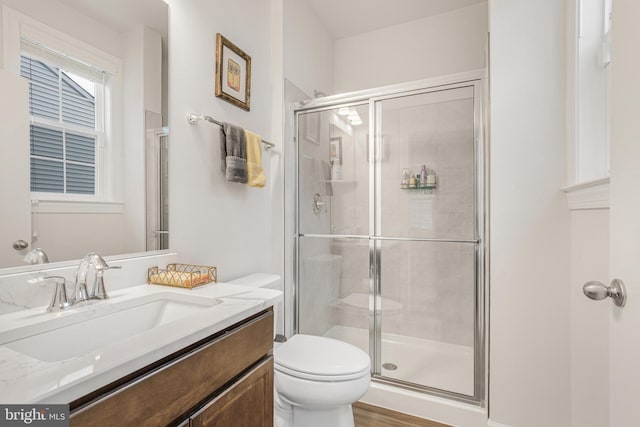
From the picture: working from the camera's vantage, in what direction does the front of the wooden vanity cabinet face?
facing the viewer and to the right of the viewer

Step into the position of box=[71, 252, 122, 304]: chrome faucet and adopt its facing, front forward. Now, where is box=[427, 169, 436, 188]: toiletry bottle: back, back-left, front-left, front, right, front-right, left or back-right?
front-left

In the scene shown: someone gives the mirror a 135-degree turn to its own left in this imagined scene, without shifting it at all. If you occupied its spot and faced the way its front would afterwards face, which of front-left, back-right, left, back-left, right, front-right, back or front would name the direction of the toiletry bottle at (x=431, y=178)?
right

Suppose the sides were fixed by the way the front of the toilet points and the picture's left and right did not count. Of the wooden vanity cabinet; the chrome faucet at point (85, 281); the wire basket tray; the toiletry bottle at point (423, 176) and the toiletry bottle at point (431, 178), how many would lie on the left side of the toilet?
2

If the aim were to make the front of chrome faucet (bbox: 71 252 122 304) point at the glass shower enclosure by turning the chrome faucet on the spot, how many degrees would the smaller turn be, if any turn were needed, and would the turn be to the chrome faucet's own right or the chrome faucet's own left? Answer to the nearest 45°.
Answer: approximately 45° to the chrome faucet's own left

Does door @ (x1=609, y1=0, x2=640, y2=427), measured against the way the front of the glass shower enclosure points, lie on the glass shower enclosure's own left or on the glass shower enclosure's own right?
on the glass shower enclosure's own left

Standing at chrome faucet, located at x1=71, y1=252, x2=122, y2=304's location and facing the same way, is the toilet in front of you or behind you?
in front

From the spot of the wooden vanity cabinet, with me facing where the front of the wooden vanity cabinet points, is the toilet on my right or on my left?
on my left
